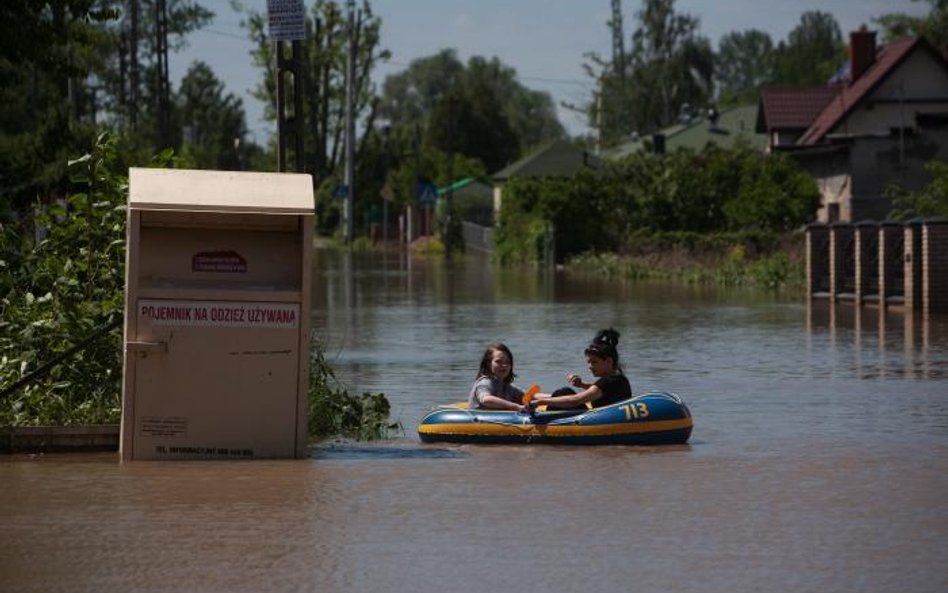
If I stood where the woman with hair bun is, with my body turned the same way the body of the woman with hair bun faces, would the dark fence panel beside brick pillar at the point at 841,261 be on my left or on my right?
on my right

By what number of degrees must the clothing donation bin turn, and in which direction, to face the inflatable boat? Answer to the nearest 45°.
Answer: approximately 90° to its left

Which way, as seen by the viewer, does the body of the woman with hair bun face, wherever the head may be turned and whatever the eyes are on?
to the viewer's left
